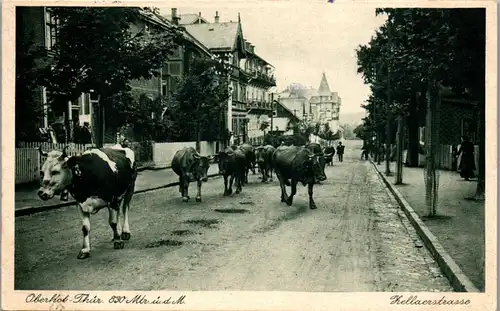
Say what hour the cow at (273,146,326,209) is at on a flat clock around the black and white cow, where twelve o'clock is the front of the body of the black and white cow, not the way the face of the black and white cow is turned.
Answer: The cow is roughly at 6 o'clock from the black and white cow.

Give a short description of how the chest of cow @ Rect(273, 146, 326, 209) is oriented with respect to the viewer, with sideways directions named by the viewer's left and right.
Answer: facing the viewer and to the right of the viewer

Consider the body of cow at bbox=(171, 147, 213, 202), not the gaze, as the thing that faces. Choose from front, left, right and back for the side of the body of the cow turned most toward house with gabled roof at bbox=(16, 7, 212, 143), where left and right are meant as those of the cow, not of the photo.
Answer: right

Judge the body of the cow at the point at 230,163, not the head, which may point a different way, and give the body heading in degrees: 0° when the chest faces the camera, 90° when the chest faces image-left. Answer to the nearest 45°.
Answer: approximately 45°

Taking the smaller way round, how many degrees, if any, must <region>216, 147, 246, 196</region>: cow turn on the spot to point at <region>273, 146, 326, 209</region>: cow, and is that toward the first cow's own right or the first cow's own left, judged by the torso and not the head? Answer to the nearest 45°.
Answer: approximately 90° to the first cow's own left

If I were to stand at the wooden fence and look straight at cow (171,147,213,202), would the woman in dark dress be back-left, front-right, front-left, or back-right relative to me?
front-left

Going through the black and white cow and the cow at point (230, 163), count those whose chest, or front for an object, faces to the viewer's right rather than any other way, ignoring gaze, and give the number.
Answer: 0

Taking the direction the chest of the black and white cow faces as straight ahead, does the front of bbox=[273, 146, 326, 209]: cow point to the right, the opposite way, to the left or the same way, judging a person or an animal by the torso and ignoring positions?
to the left

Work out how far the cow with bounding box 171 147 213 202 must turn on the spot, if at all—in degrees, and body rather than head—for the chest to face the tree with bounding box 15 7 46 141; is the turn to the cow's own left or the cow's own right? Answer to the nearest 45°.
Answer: approximately 90° to the cow's own right

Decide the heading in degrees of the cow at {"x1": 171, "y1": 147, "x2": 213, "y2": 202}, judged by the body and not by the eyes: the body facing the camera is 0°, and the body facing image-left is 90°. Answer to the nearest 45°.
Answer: approximately 315°

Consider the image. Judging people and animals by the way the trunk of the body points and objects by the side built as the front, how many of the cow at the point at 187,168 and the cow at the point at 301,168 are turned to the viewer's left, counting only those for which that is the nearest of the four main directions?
0
